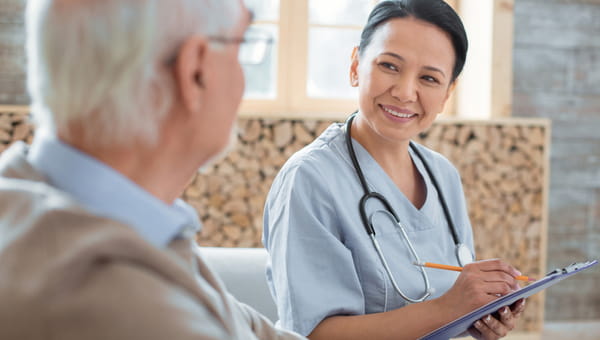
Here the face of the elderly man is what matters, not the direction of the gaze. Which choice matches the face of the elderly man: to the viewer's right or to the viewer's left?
to the viewer's right

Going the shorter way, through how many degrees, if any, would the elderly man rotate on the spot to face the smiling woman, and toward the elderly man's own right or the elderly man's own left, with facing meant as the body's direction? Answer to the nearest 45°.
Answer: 0° — they already face them

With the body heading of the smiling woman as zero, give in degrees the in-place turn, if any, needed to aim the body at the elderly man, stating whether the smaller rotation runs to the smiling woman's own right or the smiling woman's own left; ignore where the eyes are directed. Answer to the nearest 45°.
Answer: approximately 45° to the smiling woman's own right

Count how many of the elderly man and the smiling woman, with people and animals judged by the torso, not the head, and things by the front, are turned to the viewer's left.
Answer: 0

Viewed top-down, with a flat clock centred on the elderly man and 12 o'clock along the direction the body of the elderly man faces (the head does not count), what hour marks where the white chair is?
The white chair is roughly at 11 o'clock from the elderly man.
